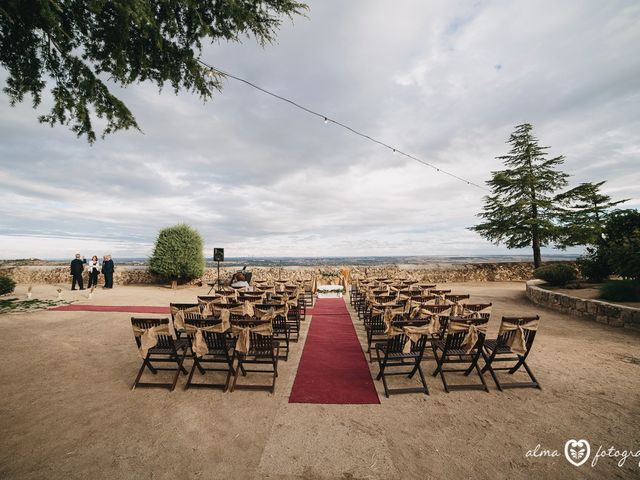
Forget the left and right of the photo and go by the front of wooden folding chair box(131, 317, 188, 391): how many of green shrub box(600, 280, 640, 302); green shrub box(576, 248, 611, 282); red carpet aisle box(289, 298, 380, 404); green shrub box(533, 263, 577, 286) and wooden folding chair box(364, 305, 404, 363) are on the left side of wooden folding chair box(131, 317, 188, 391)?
0

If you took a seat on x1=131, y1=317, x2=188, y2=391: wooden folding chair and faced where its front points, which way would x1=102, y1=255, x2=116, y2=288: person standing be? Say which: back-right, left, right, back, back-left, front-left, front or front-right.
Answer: front-left

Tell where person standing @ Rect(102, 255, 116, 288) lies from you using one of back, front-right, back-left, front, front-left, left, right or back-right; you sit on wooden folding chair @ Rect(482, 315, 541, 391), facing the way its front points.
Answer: front-left

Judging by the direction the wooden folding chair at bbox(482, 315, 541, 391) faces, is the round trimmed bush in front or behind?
in front

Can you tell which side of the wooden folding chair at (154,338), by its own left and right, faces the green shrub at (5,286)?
left

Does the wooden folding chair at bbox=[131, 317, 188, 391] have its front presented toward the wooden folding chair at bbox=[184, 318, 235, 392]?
no

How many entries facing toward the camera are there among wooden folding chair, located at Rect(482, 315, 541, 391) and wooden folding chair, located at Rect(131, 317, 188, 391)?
0

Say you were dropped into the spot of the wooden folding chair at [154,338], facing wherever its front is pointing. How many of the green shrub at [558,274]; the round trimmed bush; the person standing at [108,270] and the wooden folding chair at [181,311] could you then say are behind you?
0

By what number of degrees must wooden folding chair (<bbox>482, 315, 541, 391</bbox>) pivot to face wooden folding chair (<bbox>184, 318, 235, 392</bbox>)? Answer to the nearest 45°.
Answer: approximately 90° to its left

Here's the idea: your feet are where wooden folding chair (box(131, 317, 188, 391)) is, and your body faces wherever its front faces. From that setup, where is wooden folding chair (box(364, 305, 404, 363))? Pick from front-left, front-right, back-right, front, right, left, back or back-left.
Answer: front-right

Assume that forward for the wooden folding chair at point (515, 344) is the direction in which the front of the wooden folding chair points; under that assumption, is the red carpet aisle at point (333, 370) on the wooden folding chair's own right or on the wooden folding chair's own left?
on the wooden folding chair's own left

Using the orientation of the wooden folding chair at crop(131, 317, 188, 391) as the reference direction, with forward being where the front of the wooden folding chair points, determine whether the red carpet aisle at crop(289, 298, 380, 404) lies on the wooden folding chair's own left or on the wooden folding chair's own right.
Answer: on the wooden folding chair's own right

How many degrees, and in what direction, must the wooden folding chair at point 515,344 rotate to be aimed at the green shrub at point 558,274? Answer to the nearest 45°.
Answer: approximately 45° to its right

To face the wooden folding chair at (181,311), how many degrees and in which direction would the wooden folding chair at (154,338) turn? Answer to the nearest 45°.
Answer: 0° — it already faces it

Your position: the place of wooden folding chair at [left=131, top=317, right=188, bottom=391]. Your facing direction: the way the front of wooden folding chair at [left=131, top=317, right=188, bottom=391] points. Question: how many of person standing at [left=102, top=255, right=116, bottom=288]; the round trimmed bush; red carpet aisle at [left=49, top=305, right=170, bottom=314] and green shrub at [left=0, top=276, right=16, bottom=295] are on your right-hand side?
0

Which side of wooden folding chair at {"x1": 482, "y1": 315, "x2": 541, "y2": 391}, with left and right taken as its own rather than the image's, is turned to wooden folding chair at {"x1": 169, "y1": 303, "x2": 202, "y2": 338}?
left

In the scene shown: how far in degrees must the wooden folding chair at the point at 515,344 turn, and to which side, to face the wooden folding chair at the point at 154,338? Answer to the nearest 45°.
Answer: approximately 90° to its left

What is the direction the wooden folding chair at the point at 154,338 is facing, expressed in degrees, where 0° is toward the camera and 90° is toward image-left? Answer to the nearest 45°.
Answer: approximately 225°

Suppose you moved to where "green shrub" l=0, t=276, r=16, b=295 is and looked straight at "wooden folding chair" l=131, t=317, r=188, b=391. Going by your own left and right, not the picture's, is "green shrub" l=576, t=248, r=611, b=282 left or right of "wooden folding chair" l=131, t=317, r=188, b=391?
left

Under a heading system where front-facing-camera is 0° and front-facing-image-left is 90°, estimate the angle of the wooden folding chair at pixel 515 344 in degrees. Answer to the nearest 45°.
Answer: approximately 135°
